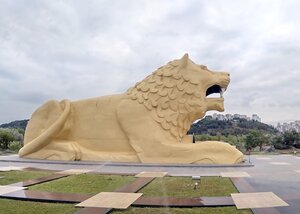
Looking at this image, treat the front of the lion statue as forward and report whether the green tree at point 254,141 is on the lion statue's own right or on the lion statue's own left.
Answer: on the lion statue's own left

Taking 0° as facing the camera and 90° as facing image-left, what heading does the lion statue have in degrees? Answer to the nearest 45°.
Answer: approximately 270°

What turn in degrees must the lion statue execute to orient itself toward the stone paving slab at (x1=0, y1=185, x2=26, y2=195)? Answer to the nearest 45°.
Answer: approximately 135° to its right

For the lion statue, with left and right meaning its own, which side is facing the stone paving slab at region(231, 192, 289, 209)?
right

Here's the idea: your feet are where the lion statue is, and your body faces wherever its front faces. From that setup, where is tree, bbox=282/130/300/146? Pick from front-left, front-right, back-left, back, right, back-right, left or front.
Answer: front-left

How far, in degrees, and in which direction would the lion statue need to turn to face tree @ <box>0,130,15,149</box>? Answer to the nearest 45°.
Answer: approximately 135° to its left

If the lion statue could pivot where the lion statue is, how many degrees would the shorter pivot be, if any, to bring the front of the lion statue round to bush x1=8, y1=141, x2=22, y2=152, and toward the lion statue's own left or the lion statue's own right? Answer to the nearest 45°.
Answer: approximately 135° to the lion statue's own left
